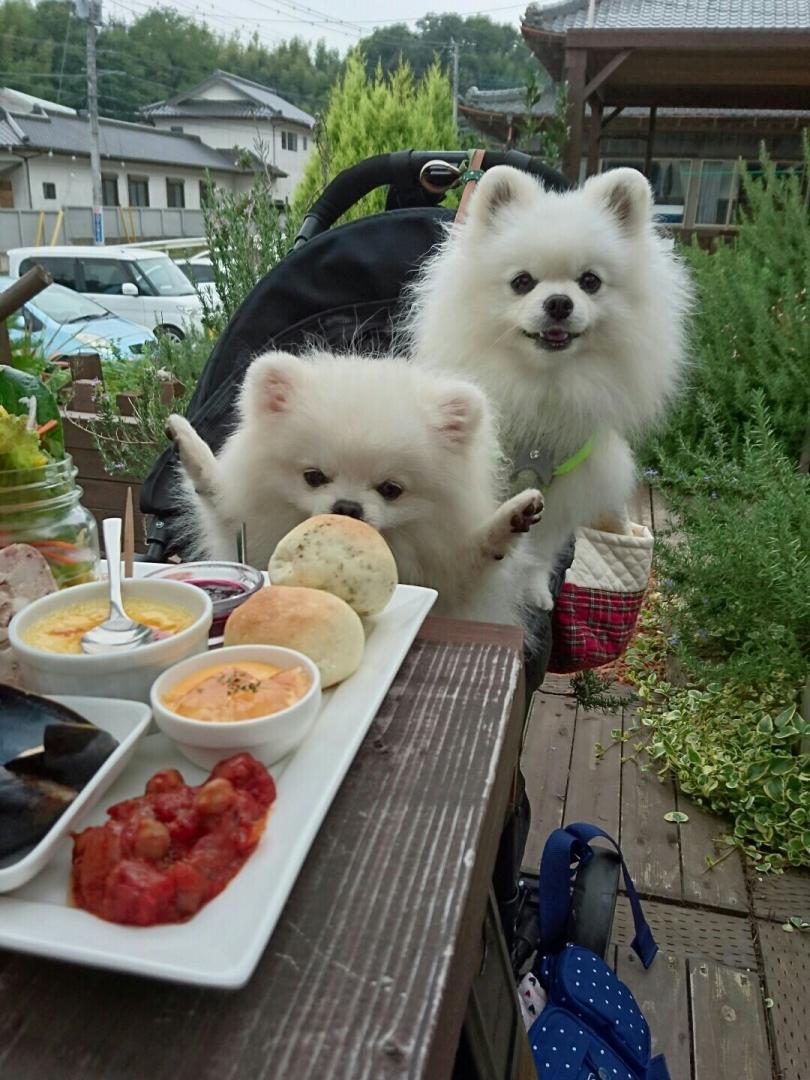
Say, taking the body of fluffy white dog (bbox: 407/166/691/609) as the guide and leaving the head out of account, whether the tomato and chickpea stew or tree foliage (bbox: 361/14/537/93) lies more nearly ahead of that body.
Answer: the tomato and chickpea stew

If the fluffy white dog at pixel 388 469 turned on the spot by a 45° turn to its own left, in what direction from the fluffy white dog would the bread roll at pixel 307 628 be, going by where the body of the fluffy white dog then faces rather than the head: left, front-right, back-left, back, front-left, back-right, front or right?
front-right

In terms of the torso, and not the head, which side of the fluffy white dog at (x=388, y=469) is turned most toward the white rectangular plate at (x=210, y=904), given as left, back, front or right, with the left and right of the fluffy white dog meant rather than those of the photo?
front

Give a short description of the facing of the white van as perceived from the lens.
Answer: facing the viewer and to the right of the viewer

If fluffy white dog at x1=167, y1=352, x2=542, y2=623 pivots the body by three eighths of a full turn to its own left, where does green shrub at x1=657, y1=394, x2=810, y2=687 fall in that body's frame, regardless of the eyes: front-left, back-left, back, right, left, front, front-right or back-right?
front

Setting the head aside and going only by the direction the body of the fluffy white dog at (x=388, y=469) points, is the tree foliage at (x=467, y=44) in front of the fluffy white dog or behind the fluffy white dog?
behind

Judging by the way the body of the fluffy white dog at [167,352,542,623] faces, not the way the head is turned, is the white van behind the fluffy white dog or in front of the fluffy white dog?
behind

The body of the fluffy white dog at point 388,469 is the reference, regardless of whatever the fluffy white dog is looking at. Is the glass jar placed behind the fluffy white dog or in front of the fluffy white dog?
in front

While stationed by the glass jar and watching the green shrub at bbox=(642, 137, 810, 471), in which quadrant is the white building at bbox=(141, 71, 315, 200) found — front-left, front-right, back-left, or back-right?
front-left

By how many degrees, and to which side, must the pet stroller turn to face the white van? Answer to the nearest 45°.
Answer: approximately 180°

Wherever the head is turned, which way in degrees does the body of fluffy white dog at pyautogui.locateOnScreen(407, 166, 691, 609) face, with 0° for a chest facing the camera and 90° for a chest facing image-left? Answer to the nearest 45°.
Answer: approximately 0°

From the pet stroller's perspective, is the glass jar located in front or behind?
in front

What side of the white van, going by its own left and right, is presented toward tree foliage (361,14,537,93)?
left

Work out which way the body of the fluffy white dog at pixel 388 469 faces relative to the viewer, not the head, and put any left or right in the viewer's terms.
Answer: facing the viewer

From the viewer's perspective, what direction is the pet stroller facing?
toward the camera

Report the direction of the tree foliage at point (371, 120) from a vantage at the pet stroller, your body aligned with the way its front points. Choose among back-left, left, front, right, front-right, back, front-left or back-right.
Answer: back

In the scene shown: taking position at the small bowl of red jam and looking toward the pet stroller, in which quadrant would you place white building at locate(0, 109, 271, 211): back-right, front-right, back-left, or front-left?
front-left
